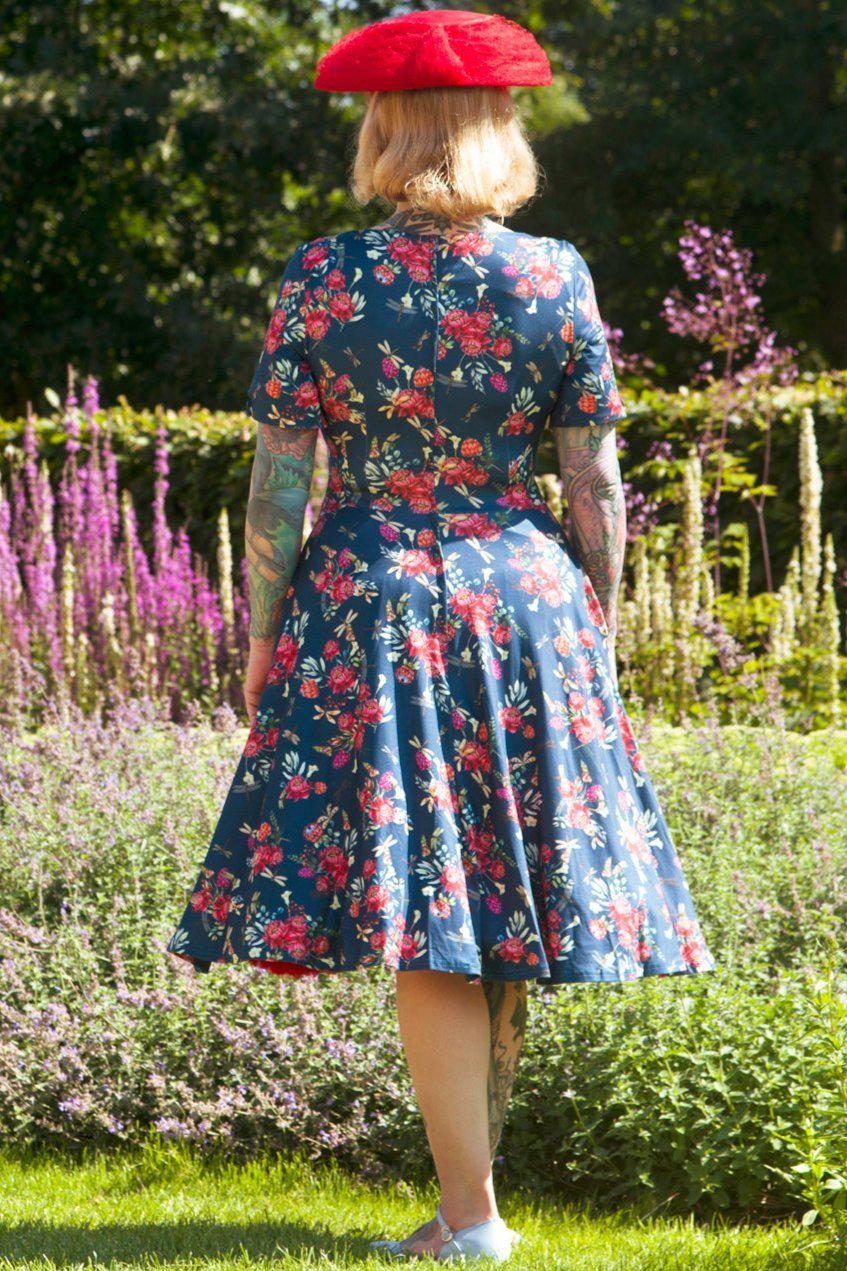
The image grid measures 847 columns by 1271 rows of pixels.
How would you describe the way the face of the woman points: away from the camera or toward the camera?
away from the camera

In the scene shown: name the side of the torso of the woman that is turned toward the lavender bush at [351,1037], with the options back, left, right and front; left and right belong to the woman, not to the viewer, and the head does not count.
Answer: front

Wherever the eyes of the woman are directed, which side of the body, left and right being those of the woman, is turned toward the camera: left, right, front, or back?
back
